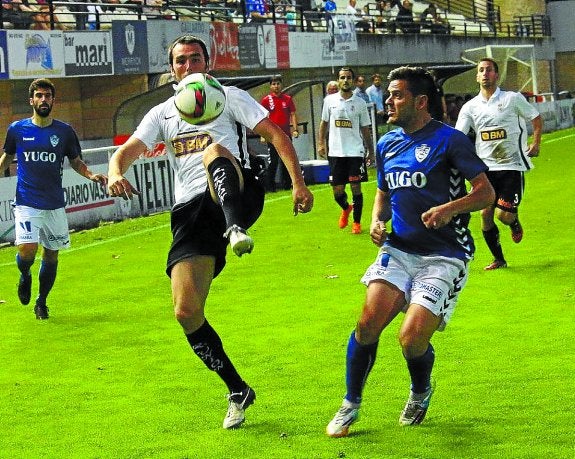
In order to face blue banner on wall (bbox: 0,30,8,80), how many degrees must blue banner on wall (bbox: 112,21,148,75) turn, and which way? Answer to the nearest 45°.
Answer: approximately 45° to its right

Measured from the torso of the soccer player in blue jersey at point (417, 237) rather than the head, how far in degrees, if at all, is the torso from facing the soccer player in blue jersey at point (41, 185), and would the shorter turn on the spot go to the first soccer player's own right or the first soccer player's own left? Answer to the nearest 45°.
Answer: approximately 90° to the first soccer player's own right

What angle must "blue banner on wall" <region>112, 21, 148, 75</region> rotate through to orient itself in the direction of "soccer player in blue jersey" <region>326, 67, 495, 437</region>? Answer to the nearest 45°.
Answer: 0° — it already faces them

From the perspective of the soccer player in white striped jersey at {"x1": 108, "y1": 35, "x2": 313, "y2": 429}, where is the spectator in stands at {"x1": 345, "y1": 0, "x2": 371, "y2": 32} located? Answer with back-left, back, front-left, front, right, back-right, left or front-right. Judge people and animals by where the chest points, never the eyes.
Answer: back

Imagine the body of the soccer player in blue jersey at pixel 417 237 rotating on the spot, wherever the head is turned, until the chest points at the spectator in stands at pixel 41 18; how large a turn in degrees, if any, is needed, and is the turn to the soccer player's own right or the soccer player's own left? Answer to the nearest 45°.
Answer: approximately 135° to the soccer player's own right

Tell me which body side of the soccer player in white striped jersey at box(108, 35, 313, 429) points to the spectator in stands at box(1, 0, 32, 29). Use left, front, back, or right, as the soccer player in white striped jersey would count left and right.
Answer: back

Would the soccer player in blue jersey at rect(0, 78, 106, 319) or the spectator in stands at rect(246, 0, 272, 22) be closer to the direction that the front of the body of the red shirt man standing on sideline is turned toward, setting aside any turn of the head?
the soccer player in blue jersey

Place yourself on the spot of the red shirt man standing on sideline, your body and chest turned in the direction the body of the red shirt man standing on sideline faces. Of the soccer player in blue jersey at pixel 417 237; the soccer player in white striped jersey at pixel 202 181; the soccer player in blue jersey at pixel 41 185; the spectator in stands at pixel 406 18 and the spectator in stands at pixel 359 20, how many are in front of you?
3
